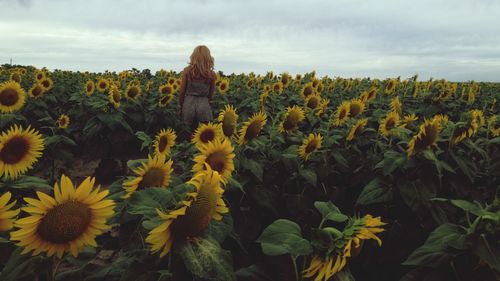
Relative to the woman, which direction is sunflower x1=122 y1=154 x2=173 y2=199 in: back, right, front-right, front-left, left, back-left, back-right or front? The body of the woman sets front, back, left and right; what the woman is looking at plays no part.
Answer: back

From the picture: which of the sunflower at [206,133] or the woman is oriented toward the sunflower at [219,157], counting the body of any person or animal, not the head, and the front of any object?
the sunflower at [206,133]

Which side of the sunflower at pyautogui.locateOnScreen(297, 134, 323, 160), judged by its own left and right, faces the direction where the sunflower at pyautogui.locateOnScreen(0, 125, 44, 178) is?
right

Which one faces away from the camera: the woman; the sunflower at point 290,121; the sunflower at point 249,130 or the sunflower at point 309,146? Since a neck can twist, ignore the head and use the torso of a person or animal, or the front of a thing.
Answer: the woman

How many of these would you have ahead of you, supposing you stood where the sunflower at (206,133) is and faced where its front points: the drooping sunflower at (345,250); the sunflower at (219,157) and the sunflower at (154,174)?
3

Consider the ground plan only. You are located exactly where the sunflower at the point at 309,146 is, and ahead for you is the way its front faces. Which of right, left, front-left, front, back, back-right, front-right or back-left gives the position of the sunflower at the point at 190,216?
front-right

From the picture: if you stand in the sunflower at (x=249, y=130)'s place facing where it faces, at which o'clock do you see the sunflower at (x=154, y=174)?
the sunflower at (x=154, y=174) is roughly at 2 o'clock from the sunflower at (x=249, y=130).

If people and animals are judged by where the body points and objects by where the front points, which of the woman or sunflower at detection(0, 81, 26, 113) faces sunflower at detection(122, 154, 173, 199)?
sunflower at detection(0, 81, 26, 113)

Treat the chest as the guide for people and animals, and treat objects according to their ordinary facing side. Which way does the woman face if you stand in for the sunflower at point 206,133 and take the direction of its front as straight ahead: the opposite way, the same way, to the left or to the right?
the opposite way

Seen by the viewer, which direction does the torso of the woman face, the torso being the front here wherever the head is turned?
away from the camera

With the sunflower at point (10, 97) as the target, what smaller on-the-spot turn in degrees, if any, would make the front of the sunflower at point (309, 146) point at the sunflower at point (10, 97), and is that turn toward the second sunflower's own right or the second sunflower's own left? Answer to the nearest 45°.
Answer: approximately 135° to the second sunflower's own right
